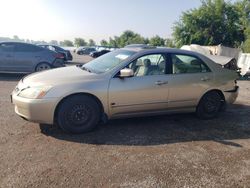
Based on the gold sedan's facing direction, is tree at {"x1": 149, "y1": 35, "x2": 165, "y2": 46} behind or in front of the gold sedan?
behind

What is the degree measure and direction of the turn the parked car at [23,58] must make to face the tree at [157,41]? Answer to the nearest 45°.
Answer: approximately 135° to its right

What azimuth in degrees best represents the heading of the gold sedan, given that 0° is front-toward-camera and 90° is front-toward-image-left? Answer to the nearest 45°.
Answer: approximately 45°

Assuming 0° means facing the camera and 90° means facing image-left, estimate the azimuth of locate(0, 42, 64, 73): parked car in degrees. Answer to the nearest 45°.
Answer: approximately 90°

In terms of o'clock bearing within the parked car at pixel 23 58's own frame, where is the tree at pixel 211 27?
The tree is roughly at 5 o'clock from the parked car.

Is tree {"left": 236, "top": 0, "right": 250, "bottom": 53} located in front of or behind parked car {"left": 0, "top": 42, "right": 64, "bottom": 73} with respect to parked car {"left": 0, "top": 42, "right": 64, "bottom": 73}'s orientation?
behind
